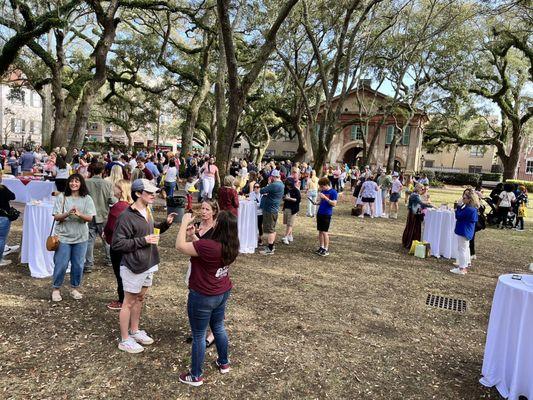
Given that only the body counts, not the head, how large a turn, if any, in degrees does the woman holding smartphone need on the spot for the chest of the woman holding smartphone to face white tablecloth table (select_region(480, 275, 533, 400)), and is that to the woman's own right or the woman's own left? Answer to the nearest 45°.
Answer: approximately 135° to the woman's own right

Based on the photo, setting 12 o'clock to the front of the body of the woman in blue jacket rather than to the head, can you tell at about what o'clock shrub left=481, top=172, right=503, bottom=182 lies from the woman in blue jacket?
The shrub is roughly at 3 o'clock from the woman in blue jacket.

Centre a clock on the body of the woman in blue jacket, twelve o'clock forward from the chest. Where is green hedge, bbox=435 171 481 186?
The green hedge is roughly at 3 o'clock from the woman in blue jacket.

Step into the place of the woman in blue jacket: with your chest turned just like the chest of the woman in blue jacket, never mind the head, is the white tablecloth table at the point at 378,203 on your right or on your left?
on your right

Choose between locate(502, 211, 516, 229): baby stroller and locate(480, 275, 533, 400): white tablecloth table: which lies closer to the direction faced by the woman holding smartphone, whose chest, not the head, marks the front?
the baby stroller

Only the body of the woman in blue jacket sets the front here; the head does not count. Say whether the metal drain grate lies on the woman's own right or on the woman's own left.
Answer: on the woman's own left

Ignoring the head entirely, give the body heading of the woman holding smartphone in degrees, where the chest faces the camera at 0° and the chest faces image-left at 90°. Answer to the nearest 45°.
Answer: approximately 135°

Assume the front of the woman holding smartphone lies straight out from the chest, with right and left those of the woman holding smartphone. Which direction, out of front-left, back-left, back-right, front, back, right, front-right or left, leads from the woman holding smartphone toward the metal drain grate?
right

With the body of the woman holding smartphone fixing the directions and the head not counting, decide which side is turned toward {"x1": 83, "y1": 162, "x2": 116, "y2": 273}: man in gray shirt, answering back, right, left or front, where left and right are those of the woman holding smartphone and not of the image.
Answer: front

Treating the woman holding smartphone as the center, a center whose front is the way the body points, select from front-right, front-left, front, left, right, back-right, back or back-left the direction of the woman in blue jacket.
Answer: right

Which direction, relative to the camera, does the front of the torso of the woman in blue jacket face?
to the viewer's left
